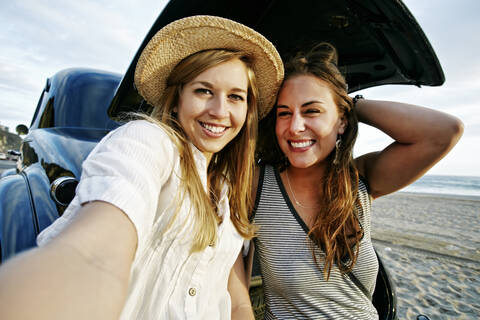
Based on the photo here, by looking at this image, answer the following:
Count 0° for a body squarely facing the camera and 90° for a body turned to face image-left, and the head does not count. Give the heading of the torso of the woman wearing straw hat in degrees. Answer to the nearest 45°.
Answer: approximately 315°
